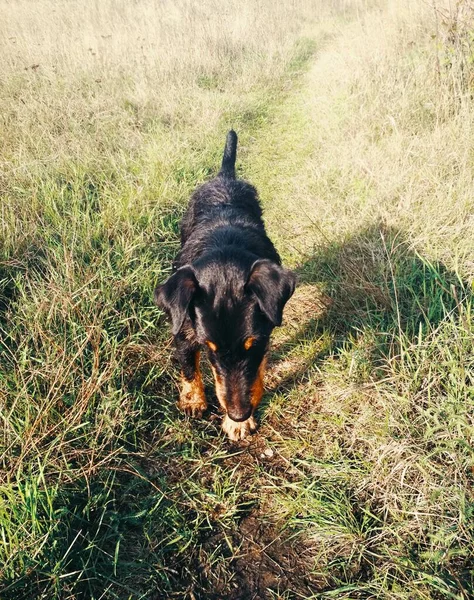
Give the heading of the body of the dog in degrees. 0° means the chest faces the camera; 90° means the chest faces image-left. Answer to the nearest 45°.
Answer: approximately 0°
